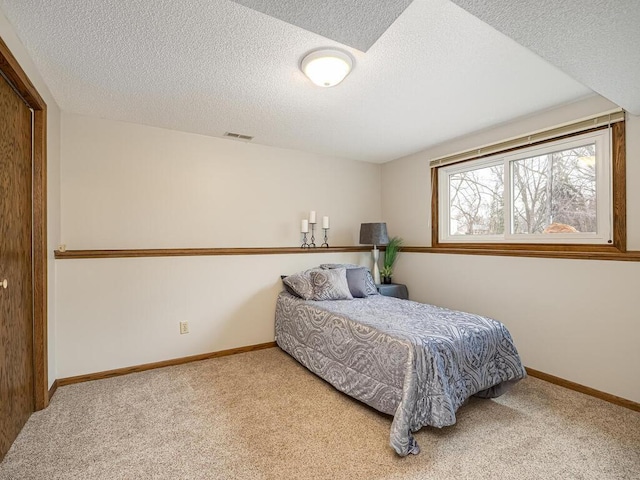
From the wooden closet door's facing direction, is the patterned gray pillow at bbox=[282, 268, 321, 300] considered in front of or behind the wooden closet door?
in front

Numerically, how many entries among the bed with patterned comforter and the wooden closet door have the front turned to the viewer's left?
0

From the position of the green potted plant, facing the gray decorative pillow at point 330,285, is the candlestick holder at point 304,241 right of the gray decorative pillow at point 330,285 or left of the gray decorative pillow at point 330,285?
right

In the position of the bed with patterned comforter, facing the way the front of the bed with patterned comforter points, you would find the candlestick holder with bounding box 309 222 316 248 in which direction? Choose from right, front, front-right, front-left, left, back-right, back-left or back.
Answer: back

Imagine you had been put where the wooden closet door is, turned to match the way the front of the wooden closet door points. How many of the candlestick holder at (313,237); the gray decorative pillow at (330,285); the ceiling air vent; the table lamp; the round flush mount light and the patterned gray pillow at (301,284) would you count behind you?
0

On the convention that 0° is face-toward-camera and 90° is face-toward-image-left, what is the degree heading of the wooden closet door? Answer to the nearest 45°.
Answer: approximately 270°

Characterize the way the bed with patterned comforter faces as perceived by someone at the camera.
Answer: facing the viewer and to the right of the viewer

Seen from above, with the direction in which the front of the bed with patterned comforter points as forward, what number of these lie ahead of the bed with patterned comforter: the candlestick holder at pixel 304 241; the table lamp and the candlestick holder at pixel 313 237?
0

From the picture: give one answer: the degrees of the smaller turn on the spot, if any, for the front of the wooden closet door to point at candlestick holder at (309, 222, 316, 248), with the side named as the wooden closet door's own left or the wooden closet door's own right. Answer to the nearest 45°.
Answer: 0° — it already faces it

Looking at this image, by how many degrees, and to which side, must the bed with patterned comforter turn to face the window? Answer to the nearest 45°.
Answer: approximately 90° to its left

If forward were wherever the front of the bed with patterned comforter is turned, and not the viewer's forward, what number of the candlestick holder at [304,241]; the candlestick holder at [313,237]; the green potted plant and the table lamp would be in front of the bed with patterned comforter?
0

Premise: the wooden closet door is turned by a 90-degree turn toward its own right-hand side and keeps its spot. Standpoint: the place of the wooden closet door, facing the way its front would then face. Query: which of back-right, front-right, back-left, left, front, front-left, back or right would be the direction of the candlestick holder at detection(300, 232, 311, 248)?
left

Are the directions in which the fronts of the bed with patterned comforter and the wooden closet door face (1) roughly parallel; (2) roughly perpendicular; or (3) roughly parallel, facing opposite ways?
roughly perpendicular

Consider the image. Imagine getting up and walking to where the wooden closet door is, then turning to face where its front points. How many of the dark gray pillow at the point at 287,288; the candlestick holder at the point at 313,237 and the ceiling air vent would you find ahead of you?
3

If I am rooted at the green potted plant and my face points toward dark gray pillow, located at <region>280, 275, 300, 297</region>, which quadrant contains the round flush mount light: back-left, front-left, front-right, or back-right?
front-left
